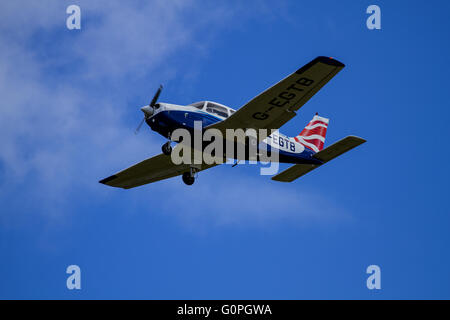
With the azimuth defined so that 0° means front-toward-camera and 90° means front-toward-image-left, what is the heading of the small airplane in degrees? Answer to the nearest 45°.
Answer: approximately 45°
